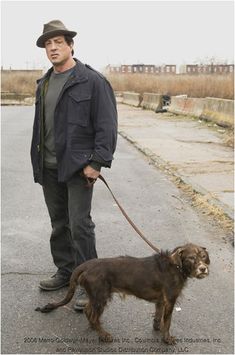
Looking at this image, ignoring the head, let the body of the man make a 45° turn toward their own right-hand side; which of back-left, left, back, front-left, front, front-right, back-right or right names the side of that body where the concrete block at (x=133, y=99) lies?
right

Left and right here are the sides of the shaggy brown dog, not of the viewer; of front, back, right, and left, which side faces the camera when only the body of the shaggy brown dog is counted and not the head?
right

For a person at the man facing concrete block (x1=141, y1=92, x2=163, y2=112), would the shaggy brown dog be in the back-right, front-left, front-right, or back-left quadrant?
back-right

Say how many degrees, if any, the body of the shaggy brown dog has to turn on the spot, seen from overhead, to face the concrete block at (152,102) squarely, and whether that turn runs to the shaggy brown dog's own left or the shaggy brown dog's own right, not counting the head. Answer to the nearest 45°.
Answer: approximately 90° to the shaggy brown dog's own left

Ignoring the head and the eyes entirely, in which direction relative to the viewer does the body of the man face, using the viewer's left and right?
facing the viewer and to the left of the viewer

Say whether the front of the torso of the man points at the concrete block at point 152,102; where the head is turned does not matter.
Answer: no

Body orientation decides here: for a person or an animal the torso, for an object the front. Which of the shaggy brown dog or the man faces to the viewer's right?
the shaggy brown dog

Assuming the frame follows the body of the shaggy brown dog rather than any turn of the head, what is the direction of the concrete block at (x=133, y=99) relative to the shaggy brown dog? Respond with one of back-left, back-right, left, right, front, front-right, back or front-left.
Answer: left

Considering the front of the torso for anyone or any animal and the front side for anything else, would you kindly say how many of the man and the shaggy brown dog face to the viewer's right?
1
